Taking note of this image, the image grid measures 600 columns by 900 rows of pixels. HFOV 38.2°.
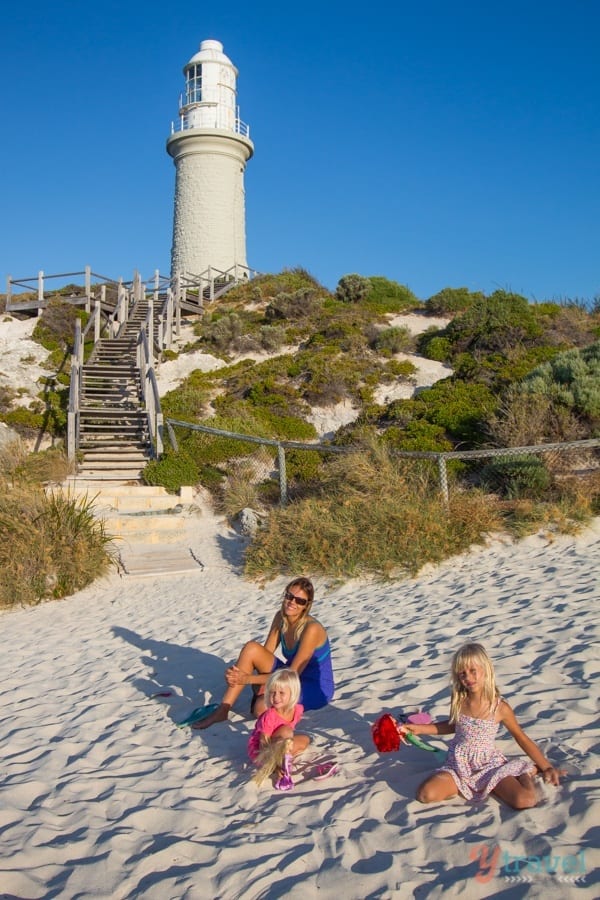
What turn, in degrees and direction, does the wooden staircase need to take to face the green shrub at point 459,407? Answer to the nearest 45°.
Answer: approximately 45° to its left

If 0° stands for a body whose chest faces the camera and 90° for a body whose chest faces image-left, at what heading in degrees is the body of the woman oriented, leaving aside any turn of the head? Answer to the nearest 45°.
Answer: approximately 45°

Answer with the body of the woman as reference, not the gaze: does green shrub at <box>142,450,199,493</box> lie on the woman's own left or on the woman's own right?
on the woman's own right

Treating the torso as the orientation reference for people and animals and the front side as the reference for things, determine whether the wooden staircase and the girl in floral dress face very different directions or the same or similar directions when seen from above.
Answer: same or similar directions

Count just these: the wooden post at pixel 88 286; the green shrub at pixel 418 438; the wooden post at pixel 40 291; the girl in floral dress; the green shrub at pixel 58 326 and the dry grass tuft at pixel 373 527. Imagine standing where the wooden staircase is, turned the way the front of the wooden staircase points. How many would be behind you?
3

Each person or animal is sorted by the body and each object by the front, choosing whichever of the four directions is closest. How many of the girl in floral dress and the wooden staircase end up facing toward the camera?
2

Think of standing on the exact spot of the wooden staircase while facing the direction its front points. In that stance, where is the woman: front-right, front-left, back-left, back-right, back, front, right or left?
front

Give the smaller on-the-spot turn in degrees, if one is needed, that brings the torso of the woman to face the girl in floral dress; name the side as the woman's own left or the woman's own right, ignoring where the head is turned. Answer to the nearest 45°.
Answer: approximately 90° to the woman's own left

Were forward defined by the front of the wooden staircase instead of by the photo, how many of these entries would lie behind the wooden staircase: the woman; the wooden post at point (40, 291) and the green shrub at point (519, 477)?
1

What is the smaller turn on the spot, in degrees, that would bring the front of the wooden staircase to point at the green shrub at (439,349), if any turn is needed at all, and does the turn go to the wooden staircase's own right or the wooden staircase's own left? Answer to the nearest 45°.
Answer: approximately 90° to the wooden staircase's own left

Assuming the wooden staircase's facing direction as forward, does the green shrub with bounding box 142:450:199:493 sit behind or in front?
in front

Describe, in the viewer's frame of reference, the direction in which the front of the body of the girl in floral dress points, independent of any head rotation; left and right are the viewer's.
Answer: facing the viewer

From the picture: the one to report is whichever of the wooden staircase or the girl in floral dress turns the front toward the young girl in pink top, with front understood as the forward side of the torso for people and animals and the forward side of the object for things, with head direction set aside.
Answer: the wooden staircase

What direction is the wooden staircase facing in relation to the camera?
toward the camera

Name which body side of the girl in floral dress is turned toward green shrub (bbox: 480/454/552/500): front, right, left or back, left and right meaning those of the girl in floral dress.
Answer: back
